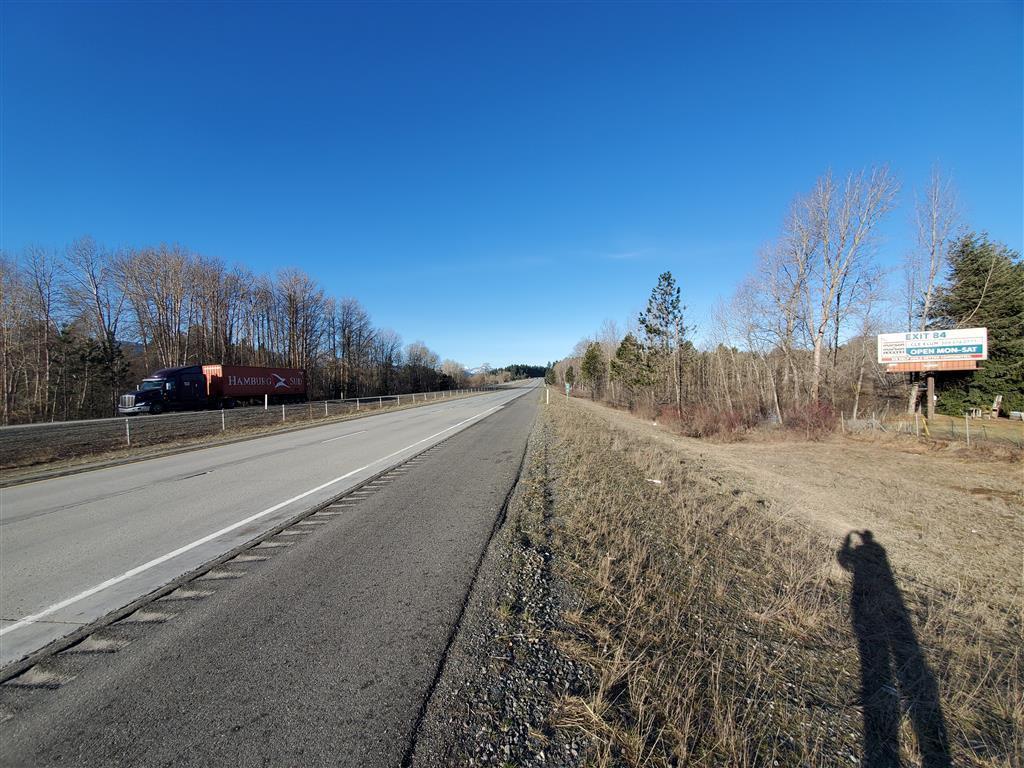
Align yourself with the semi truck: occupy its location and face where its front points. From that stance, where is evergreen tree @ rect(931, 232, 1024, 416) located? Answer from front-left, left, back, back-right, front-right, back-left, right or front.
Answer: left

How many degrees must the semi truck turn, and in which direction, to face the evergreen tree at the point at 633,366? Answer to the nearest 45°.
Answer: approximately 135° to its left

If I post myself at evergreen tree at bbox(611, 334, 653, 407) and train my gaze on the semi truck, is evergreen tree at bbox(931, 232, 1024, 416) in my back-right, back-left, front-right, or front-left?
back-left

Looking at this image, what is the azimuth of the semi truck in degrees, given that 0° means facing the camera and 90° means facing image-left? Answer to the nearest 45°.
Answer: approximately 45°

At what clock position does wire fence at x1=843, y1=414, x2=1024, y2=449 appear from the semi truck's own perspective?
The wire fence is roughly at 9 o'clock from the semi truck.
